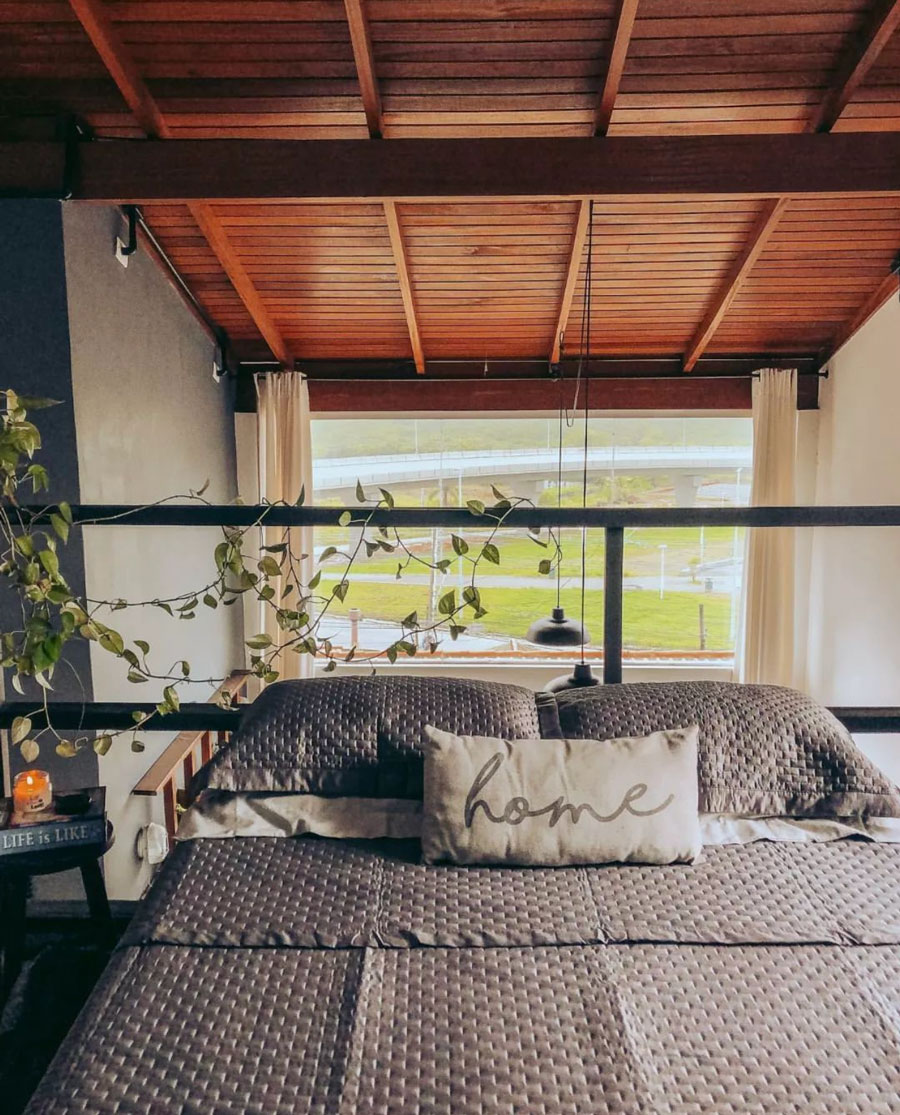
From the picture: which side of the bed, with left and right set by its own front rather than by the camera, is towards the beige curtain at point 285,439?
back

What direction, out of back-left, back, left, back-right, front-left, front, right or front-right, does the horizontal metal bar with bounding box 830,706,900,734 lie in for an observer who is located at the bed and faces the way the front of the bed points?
back-left

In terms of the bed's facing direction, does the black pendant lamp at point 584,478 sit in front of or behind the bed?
behind

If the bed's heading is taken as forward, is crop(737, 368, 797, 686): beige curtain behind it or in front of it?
behind

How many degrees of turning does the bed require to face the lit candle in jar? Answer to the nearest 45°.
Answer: approximately 135° to its right

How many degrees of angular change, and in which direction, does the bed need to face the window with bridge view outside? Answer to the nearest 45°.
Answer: approximately 180°

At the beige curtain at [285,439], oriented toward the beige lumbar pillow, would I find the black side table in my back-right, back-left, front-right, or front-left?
front-right

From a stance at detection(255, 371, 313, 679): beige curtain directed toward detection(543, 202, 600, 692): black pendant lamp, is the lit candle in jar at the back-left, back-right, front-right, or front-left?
front-right

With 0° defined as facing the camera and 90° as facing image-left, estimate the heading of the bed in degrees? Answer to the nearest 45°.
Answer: approximately 0°
